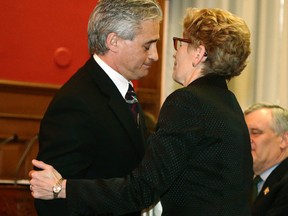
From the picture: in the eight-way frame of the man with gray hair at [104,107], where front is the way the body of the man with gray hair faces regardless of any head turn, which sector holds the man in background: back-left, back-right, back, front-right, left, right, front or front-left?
front-left

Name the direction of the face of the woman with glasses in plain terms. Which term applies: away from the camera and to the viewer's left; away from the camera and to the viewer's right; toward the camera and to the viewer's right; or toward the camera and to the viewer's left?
away from the camera and to the viewer's left

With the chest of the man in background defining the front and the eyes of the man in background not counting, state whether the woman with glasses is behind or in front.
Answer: in front

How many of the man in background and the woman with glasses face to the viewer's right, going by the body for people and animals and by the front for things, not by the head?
0

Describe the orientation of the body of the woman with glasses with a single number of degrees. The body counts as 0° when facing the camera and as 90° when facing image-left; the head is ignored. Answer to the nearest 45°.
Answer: approximately 135°

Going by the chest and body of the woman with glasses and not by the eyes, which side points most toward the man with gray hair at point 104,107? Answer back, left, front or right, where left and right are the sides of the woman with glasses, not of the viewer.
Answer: front

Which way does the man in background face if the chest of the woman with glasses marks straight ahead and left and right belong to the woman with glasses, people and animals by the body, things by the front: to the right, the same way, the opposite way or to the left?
to the left

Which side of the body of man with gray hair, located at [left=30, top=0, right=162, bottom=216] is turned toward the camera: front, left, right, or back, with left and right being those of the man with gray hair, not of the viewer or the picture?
right

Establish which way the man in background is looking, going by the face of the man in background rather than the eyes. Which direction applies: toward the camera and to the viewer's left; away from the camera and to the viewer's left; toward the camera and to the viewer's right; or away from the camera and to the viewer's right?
toward the camera and to the viewer's left

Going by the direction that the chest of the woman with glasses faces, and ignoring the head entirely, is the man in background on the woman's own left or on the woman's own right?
on the woman's own right

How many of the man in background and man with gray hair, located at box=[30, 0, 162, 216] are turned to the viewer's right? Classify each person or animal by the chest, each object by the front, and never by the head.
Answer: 1
